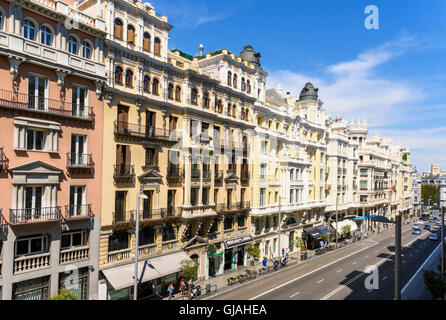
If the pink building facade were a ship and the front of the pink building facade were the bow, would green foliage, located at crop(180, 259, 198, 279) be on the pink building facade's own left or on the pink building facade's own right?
on the pink building facade's own left

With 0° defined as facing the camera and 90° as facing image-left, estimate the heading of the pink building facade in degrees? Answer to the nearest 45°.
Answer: approximately 315°
